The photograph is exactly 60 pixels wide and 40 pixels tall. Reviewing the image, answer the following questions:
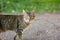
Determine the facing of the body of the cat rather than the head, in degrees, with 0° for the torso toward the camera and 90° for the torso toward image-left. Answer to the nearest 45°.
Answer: approximately 270°

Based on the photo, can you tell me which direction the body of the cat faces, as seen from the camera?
to the viewer's right
